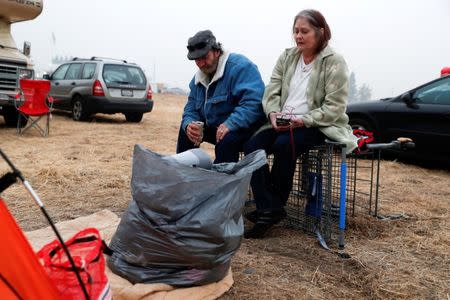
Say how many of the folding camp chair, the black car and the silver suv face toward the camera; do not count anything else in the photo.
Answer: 1

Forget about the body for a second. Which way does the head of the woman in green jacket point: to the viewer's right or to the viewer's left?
to the viewer's left

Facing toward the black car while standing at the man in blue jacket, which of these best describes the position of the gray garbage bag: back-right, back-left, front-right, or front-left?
back-right

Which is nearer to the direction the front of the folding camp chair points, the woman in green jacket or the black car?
the woman in green jacket

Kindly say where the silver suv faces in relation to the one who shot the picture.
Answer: facing away from the viewer and to the left of the viewer

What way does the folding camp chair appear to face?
toward the camera

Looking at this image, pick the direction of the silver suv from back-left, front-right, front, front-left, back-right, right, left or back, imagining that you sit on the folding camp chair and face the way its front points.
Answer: back-left

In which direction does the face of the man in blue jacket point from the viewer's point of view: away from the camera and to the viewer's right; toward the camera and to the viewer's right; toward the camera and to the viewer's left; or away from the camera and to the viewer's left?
toward the camera and to the viewer's left

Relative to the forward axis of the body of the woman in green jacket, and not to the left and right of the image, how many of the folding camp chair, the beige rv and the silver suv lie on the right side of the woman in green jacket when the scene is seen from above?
3

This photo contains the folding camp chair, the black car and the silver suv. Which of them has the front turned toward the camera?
the folding camp chair

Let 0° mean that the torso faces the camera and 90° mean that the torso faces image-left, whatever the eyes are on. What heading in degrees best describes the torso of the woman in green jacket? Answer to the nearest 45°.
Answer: approximately 45°

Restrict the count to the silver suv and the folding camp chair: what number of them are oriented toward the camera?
1

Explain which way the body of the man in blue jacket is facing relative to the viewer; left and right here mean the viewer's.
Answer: facing the viewer and to the left of the viewer

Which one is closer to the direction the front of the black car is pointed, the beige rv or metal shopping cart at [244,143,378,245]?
the beige rv
